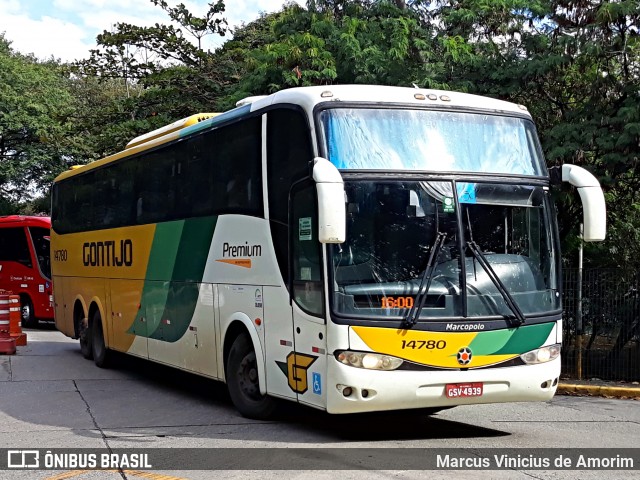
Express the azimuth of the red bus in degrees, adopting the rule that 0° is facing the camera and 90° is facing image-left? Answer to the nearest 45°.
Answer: approximately 315°

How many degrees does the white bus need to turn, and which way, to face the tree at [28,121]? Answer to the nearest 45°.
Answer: approximately 180°

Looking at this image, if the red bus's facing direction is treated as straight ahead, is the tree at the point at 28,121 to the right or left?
on its left

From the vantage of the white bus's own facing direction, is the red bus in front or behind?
behind
